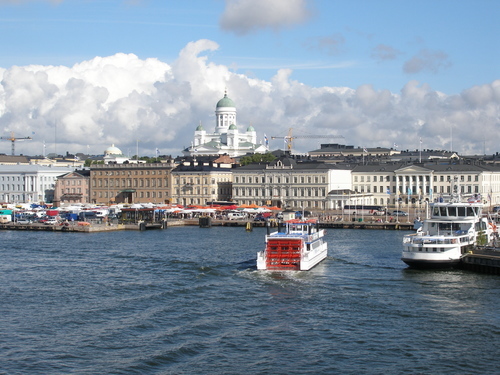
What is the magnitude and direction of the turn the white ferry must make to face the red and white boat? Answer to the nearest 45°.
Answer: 0° — it already faces it

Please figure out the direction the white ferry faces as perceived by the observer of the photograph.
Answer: facing the viewer and to the left of the viewer
